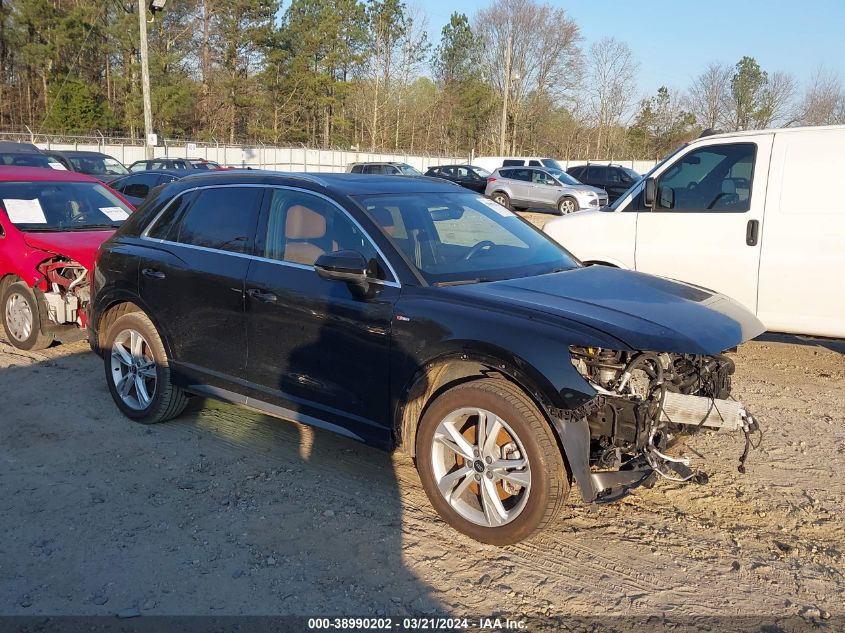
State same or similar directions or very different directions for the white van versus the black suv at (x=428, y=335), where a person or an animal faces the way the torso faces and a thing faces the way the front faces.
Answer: very different directions

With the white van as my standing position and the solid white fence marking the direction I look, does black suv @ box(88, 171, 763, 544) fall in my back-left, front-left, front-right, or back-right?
back-left

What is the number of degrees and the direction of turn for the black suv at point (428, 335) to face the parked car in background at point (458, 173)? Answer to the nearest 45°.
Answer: approximately 135° to its left

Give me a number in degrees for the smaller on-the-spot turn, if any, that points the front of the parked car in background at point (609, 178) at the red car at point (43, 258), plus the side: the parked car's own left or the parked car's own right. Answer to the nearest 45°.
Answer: approximately 45° to the parked car's own right

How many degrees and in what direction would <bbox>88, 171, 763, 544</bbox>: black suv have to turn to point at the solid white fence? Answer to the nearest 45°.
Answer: approximately 135° to its left

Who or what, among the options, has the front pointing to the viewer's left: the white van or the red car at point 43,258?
the white van

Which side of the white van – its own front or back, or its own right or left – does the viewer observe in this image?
left

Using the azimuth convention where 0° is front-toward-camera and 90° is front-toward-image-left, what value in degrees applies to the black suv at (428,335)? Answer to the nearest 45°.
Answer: approximately 315°
